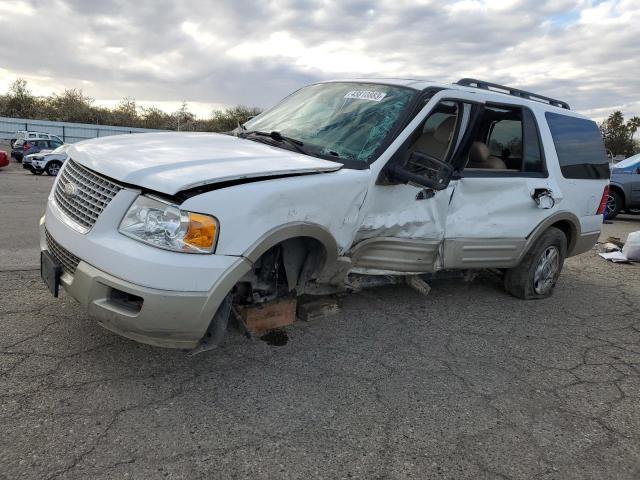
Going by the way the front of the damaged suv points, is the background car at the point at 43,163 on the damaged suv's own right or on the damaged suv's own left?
on the damaged suv's own right

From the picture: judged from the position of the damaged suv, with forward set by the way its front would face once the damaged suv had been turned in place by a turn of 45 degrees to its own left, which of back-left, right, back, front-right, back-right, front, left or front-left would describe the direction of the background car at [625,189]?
back-left

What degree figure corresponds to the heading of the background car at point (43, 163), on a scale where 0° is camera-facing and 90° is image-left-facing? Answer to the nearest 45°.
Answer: approximately 45°

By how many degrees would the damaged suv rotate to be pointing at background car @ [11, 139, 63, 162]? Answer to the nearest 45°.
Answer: approximately 90° to its right

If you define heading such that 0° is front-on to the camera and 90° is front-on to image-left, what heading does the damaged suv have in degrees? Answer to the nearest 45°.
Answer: approximately 45°

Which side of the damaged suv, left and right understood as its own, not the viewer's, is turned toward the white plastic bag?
back

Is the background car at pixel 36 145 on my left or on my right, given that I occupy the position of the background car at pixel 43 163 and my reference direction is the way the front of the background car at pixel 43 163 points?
on my right
